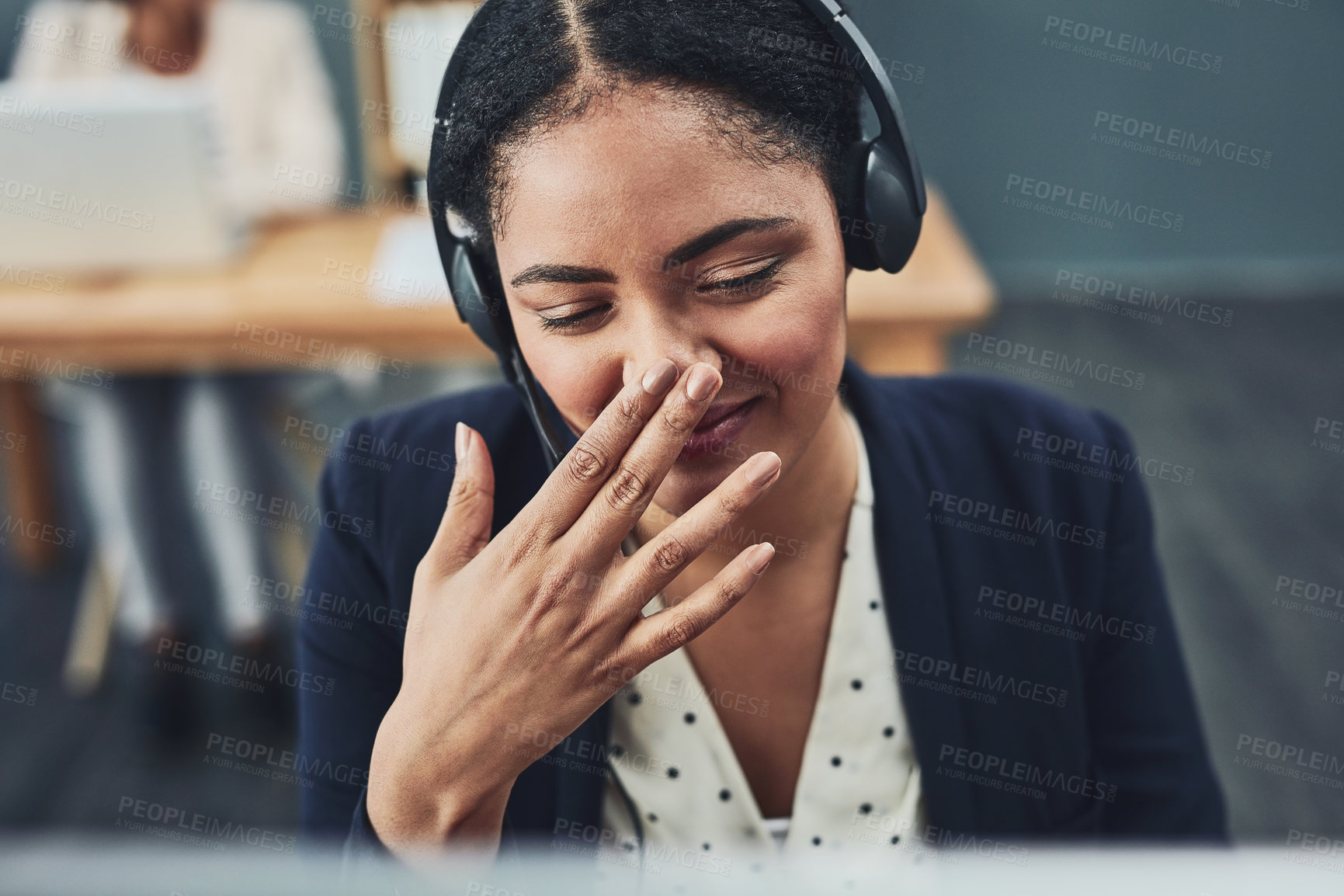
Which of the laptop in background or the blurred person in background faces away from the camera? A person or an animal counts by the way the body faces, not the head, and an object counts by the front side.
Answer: the laptop in background

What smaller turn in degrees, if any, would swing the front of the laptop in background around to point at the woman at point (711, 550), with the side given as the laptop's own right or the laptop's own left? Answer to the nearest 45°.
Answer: approximately 180°

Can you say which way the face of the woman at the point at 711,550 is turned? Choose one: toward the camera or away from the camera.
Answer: toward the camera

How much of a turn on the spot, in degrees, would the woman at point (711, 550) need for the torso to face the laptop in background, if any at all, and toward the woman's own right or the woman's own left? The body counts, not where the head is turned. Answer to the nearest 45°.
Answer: approximately 135° to the woman's own right

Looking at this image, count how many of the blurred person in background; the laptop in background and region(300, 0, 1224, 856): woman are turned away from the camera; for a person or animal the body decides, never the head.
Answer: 1

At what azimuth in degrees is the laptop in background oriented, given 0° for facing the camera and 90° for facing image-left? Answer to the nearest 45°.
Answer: approximately 180°

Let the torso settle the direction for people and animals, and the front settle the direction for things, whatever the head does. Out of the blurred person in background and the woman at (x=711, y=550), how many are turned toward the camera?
2

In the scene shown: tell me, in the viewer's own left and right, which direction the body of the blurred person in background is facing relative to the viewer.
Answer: facing the viewer

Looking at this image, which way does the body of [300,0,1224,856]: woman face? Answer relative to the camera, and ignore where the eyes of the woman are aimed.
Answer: toward the camera
